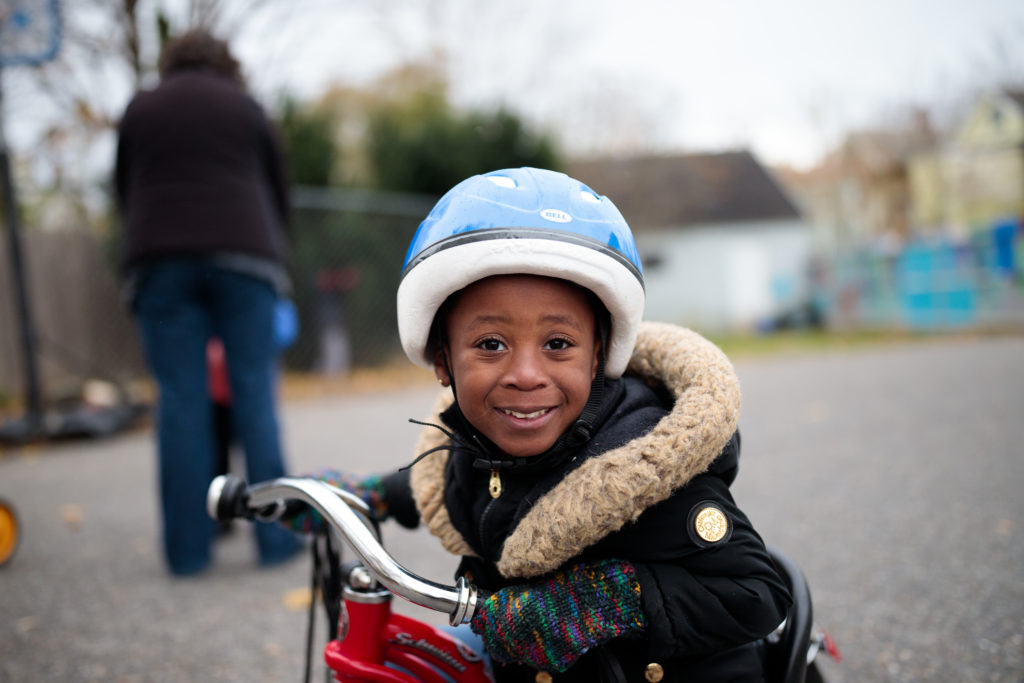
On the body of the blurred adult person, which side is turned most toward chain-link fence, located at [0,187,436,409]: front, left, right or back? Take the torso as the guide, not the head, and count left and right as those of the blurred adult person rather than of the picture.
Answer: front

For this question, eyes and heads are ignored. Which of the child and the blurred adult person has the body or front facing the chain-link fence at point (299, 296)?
the blurred adult person

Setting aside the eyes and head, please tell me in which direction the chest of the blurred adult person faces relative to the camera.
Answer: away from the camera

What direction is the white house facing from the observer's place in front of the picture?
facing the viewer

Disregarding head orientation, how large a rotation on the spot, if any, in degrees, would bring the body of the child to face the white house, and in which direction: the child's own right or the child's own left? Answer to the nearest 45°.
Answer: approximately 135° to the child's own right

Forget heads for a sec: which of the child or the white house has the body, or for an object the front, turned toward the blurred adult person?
the white house

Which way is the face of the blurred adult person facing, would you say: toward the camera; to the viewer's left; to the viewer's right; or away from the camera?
away from the camera

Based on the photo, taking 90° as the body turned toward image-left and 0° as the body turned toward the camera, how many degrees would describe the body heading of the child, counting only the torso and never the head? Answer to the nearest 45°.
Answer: approximately 45°

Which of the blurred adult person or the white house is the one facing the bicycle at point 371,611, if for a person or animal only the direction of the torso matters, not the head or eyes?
the white house

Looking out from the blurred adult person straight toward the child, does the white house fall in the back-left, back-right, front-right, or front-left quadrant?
back-left

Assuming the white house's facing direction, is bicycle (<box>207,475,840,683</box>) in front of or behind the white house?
in front
